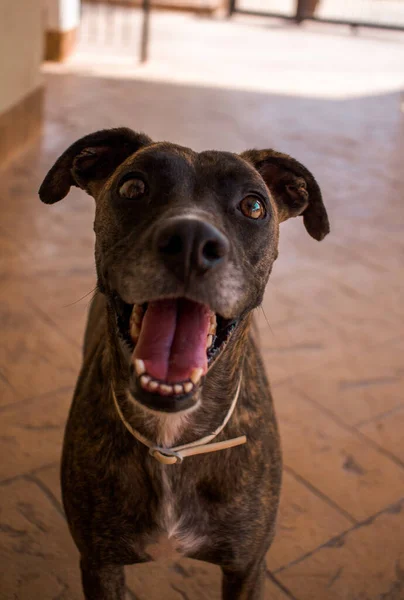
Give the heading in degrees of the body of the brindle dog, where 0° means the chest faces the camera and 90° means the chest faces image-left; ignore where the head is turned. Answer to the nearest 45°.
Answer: approximately 0°

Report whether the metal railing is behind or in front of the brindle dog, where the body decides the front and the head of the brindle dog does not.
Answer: behind
